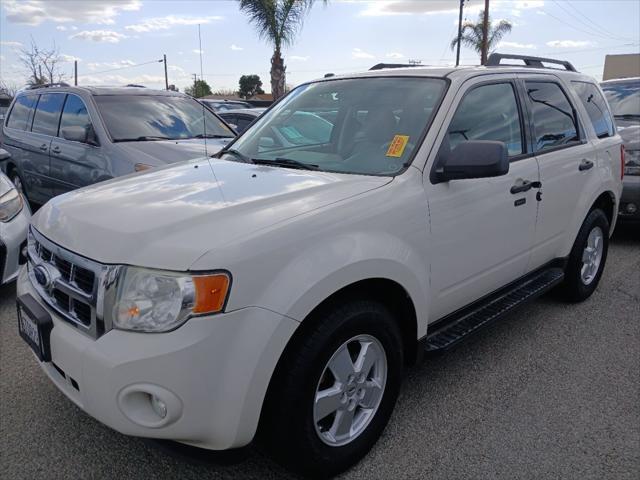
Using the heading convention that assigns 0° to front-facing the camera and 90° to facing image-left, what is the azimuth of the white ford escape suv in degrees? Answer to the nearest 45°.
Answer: approximately 45°

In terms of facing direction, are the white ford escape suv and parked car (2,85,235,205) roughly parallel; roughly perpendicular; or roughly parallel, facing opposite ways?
roughly perpendicular

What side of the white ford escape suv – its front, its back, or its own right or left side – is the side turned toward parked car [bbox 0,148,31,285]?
right

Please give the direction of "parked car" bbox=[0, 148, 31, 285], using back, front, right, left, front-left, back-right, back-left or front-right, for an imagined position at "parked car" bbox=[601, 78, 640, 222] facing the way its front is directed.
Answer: front-right

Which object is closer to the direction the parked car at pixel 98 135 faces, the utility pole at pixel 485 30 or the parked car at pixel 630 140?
the parked car

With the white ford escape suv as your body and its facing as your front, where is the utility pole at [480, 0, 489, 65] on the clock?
The utility pole is roughly at 5 o'clock from the white ford escape suv.

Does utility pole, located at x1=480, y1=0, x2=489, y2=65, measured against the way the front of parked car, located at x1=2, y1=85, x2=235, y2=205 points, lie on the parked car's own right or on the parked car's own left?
on the parked car's own left

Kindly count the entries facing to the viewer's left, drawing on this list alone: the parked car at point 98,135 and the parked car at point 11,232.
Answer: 0

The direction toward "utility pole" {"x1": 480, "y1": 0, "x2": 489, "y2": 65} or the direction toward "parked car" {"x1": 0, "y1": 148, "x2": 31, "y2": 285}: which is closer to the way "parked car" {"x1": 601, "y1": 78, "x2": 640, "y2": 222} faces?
the parked car
